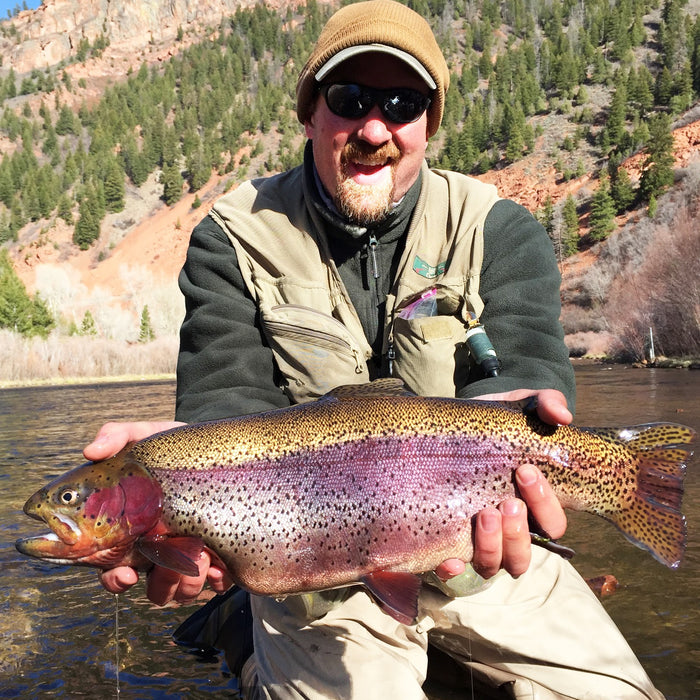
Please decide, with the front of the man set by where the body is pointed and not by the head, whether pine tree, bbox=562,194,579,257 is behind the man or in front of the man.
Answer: behind

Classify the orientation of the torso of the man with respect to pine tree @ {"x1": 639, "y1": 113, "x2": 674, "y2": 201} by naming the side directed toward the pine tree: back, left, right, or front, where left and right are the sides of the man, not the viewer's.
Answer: back

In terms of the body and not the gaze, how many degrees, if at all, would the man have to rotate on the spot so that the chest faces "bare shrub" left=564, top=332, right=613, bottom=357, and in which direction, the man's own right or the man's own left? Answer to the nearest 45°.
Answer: approximately 180°

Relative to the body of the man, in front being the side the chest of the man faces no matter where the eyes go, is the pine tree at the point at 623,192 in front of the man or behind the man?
behind

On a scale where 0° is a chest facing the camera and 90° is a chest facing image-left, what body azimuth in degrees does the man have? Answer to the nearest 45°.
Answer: approximately 0°

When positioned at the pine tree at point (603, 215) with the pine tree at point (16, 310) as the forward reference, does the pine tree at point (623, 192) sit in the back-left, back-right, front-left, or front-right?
back-right

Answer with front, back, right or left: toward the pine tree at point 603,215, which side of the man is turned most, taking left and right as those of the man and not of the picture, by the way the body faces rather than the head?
back

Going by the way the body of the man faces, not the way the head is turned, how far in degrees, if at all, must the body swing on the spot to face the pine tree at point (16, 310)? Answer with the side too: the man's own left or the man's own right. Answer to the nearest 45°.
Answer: approximately 135° to the man's own right

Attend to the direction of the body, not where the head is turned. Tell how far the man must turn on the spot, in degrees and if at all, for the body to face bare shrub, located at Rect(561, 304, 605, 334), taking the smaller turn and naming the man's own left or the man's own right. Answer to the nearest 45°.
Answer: approximately 180°
